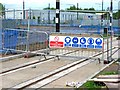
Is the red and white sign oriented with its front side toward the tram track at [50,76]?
yes

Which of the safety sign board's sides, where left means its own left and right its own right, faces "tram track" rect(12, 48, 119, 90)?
front

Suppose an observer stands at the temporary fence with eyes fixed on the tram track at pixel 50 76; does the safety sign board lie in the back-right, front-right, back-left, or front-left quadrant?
front-left

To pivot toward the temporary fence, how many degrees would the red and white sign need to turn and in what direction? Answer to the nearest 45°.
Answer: approximately 135° to its right

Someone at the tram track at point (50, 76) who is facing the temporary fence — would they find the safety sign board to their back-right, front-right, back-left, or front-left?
front-right

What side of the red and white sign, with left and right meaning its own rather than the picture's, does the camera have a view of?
front

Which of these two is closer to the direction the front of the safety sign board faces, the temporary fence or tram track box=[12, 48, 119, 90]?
the tram track

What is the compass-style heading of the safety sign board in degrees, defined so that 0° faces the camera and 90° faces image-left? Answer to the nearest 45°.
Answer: approximately 0°

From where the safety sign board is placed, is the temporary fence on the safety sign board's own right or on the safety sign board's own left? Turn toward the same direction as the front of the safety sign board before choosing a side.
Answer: on the safety sign board's own right
